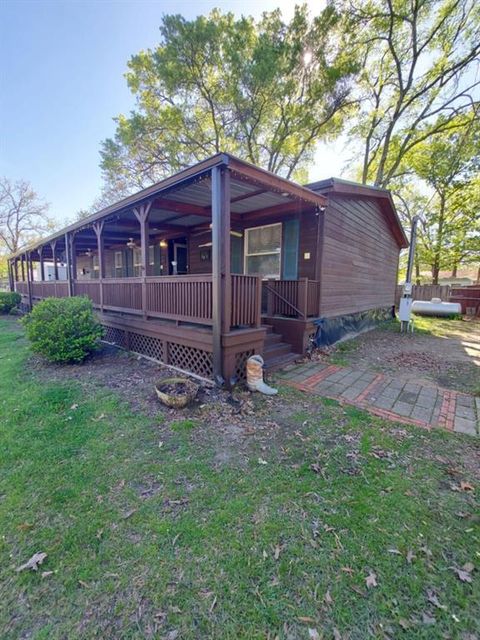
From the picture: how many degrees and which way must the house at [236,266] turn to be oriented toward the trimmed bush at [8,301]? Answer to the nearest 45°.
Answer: approximately 90° to its right

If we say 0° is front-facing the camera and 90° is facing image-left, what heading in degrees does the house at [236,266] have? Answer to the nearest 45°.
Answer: approximately 45°

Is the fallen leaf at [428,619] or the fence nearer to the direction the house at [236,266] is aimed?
the fallen leaf

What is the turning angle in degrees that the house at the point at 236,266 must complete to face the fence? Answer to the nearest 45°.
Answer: approximately 180°

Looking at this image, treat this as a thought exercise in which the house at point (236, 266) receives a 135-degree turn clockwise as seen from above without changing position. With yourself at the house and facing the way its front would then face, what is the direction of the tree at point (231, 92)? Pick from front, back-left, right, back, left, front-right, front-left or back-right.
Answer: front

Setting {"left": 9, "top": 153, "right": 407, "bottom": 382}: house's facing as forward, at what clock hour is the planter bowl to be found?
The planter bowl is roughly at 11 o'clock from the house.

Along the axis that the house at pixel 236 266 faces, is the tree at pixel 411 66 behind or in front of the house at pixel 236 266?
behind

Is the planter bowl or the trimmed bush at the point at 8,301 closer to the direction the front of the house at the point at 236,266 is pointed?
the planter bowl

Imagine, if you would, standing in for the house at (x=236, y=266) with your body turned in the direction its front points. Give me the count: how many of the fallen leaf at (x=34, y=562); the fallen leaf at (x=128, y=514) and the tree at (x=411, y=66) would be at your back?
1

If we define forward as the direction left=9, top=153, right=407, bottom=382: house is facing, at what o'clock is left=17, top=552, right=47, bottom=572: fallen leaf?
The fallen leaf is roughly at 11 o'clock from the house.

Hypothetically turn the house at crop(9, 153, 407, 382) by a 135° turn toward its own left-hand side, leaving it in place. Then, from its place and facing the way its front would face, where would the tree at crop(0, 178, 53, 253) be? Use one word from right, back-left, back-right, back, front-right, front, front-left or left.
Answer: back-left

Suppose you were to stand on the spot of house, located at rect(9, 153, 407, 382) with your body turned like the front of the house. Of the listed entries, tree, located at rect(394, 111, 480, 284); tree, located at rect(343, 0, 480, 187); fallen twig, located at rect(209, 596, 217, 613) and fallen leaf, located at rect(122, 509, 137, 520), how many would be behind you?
2

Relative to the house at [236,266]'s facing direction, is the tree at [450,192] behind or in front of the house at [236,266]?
behind

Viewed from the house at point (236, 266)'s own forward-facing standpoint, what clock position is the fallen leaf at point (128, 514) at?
The fallen leaf is roughly at 11 o'clock from the house.

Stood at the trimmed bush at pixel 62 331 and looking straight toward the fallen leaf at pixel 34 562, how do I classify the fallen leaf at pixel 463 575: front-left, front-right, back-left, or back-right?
front-left

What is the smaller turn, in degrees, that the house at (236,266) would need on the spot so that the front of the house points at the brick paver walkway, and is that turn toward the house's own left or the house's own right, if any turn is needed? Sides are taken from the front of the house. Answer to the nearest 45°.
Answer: approximately 90° to the house's own left

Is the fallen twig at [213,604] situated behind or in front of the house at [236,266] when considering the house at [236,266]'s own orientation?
in front
